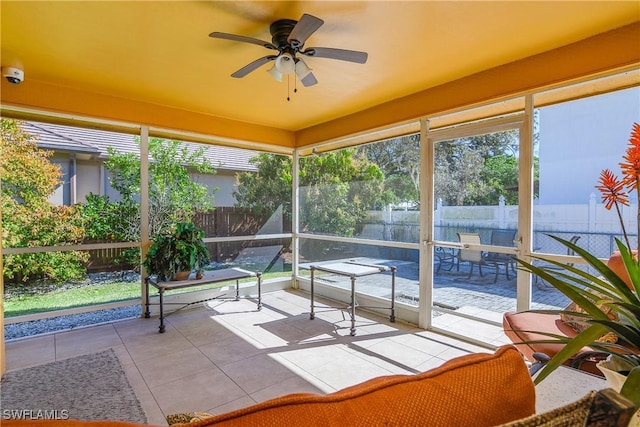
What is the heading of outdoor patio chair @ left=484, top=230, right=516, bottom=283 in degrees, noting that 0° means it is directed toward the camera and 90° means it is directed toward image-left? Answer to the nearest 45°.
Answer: approximately 45°

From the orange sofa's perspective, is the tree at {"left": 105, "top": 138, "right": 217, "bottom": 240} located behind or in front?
in front

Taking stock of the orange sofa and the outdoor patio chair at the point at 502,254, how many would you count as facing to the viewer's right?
0

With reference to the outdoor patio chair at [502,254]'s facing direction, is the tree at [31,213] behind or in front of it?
in front

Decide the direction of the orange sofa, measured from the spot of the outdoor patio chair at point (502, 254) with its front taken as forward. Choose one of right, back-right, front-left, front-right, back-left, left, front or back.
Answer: front-left

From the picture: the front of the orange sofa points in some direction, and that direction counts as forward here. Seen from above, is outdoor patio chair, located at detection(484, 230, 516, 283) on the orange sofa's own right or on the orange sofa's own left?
on the orange sofa's own right

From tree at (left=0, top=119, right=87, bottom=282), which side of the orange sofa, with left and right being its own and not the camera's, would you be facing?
front

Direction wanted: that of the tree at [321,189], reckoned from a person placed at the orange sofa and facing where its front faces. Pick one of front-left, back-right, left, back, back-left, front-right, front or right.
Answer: front-right

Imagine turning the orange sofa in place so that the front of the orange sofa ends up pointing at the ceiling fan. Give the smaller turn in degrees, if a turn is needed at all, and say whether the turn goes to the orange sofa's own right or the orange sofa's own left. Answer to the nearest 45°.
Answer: approximately 45° to the orange sofa's own right

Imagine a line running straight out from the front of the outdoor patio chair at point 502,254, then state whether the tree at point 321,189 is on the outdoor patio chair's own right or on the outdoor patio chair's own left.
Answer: on the outdoor patio chair's own right
